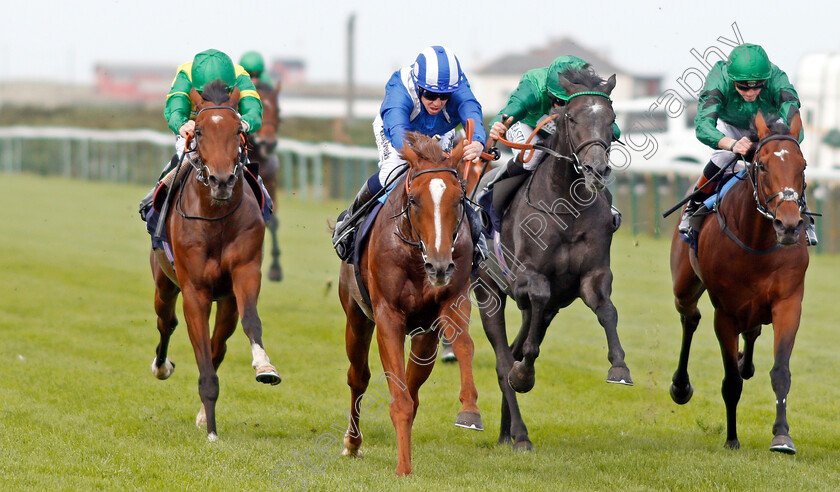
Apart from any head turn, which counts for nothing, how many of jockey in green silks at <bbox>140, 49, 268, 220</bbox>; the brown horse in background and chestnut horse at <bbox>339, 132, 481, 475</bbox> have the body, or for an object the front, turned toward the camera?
3

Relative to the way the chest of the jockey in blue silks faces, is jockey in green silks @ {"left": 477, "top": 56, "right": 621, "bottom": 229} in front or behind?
behind

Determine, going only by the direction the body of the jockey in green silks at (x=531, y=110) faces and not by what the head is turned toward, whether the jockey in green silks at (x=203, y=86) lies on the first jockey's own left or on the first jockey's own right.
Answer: on the first jockey's own right

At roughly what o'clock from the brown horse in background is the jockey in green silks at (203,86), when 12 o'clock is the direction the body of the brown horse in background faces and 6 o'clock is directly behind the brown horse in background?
The jockey in green silks is roughly at 12 o'clock from the brown horse in background.

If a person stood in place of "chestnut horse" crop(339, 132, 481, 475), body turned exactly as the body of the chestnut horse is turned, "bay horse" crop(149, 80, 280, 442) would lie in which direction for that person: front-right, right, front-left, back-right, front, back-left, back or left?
back-right

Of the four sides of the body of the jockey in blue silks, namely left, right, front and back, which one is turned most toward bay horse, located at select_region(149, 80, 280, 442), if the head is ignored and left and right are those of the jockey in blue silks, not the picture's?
right

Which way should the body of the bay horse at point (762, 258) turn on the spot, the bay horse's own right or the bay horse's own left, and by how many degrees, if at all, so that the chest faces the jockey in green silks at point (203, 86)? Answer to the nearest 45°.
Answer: approximately 135° to the bay horse's own right

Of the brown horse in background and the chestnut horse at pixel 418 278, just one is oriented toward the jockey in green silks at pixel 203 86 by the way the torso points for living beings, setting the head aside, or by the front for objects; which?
the brown horse in background

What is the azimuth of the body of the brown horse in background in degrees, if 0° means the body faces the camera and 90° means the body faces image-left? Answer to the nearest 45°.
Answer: approximately 0°

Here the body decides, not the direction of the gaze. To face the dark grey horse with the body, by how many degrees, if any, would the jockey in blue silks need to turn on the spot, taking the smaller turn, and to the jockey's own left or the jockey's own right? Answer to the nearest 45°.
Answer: approximately 90° to the jockey's own left
